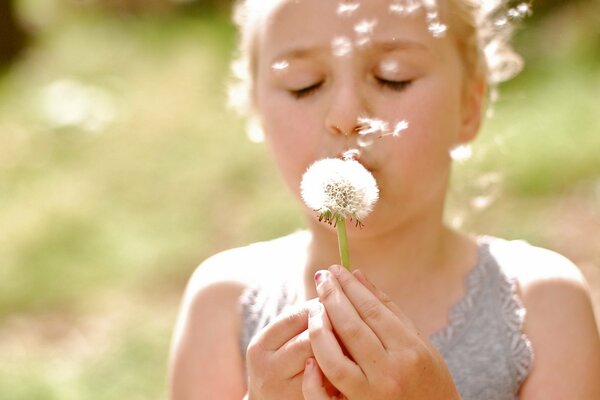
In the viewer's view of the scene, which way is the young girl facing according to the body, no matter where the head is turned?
toward the camera

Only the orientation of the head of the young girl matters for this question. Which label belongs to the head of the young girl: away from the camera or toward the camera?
toward the camera
